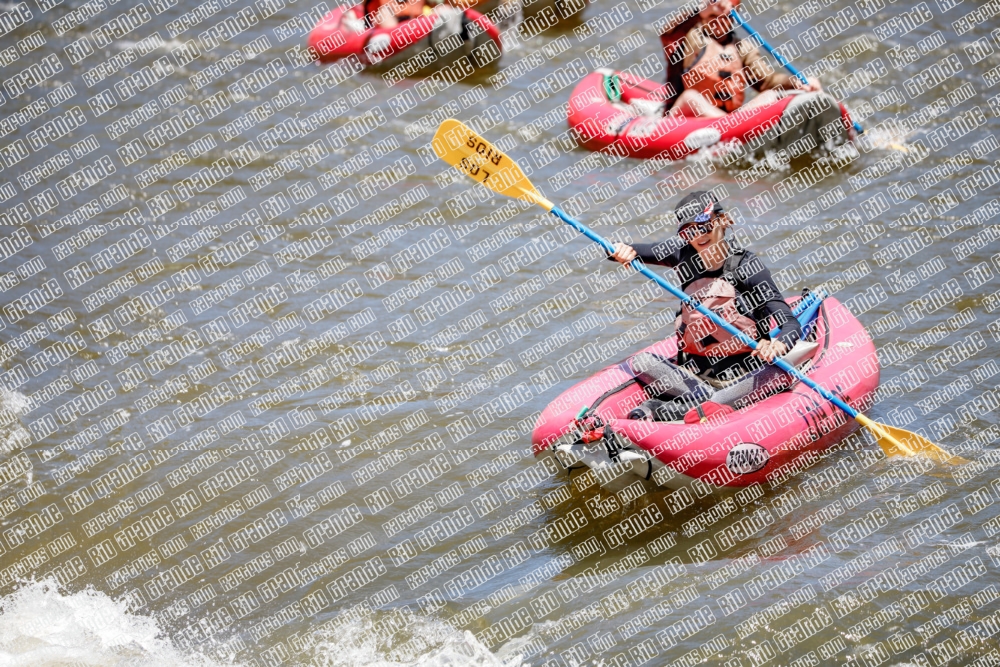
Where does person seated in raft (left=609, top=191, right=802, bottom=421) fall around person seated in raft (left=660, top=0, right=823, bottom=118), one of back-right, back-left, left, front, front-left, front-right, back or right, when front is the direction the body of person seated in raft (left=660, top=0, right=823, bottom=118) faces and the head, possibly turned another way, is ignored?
front-right

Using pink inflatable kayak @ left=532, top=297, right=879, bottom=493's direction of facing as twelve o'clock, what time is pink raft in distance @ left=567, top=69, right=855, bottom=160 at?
The pink raft in distance is roughly at 5 o'clock from the pink inflatable kayak.

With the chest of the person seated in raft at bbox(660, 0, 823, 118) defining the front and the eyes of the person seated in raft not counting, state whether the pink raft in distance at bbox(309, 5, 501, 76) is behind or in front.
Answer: behind

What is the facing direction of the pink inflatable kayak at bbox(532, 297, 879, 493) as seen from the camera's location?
facing the viewer and to the left of the viewer

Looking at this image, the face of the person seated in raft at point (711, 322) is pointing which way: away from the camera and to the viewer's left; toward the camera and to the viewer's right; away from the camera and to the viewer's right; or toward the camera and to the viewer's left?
toward the camera and to the viewer's left

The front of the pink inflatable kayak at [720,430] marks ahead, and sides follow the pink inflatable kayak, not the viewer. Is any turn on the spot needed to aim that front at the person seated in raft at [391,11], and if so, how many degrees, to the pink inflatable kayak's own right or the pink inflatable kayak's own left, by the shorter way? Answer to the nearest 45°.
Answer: approximately 135° to the pink inflatable kayak's own right

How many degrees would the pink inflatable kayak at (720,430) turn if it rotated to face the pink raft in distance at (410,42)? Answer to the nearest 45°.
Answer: approximately 135° to its right

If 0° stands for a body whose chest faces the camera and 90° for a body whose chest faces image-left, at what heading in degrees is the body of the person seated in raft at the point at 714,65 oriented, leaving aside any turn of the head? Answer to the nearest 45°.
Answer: approximately 315°

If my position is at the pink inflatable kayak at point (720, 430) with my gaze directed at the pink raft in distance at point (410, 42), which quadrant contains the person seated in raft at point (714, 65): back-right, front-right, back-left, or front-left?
front-right

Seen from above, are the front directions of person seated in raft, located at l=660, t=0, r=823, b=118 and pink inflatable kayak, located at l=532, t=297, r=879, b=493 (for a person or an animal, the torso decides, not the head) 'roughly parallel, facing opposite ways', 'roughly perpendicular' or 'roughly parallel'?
roughly perpendicular

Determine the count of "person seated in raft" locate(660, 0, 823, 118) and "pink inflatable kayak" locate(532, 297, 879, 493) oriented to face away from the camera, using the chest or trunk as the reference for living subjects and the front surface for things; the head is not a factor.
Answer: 0

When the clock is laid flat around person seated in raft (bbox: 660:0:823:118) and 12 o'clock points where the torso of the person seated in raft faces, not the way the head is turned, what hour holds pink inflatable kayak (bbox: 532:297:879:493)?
The pink inflatable kayak is roughly at 2 o'clock from the person seated in raft.

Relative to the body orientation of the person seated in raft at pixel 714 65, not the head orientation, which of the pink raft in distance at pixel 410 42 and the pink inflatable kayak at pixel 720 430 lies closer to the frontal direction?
the pink inflatable kayak
